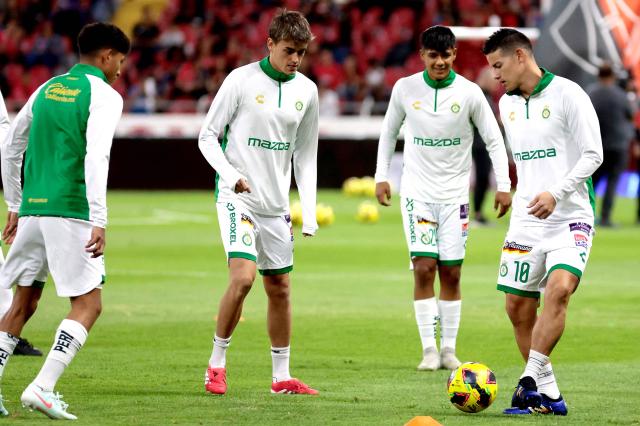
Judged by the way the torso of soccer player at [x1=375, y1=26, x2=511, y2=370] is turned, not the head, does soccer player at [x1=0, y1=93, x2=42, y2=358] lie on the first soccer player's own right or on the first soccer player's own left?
on the first soccer player's own right

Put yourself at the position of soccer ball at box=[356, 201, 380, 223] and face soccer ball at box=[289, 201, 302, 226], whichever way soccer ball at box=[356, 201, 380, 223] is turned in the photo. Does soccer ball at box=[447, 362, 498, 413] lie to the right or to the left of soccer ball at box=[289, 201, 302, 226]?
left

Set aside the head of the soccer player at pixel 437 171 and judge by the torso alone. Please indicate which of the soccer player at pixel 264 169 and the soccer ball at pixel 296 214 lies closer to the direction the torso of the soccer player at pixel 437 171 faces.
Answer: the soccer player

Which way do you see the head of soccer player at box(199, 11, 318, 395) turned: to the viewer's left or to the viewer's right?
to the viewer's right

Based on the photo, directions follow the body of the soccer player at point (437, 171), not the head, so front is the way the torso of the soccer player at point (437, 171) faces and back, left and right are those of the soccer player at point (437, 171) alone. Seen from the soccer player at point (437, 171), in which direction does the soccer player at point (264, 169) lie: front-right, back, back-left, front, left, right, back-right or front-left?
front-right
